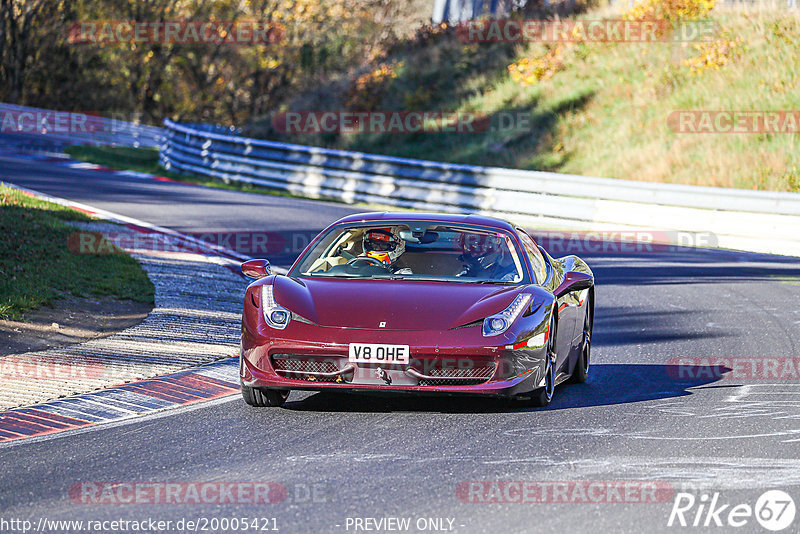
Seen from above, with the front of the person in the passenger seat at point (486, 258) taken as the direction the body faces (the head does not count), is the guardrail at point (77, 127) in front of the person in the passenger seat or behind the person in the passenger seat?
behind

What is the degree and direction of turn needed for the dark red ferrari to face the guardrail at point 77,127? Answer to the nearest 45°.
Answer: approximately 180°

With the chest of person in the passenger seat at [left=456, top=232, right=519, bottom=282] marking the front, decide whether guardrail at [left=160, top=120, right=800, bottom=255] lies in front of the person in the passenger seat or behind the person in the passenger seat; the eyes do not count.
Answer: behind

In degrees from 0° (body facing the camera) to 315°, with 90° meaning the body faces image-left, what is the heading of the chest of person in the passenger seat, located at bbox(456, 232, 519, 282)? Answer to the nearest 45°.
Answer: approximately 0°

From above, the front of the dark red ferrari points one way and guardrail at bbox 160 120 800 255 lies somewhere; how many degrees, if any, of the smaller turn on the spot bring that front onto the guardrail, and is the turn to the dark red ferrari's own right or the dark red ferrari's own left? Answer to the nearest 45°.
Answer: approximately 180°

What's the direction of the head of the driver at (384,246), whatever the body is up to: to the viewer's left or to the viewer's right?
to the viewer's left

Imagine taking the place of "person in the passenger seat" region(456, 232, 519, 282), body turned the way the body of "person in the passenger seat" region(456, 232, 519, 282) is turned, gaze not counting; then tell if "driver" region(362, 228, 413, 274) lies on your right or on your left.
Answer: on your right
